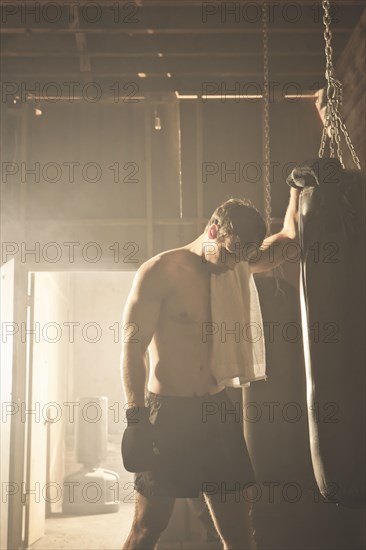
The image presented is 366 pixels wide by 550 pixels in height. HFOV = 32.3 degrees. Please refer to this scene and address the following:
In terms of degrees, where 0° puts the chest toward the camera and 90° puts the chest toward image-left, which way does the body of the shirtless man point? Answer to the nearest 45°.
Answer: approximately 315°
